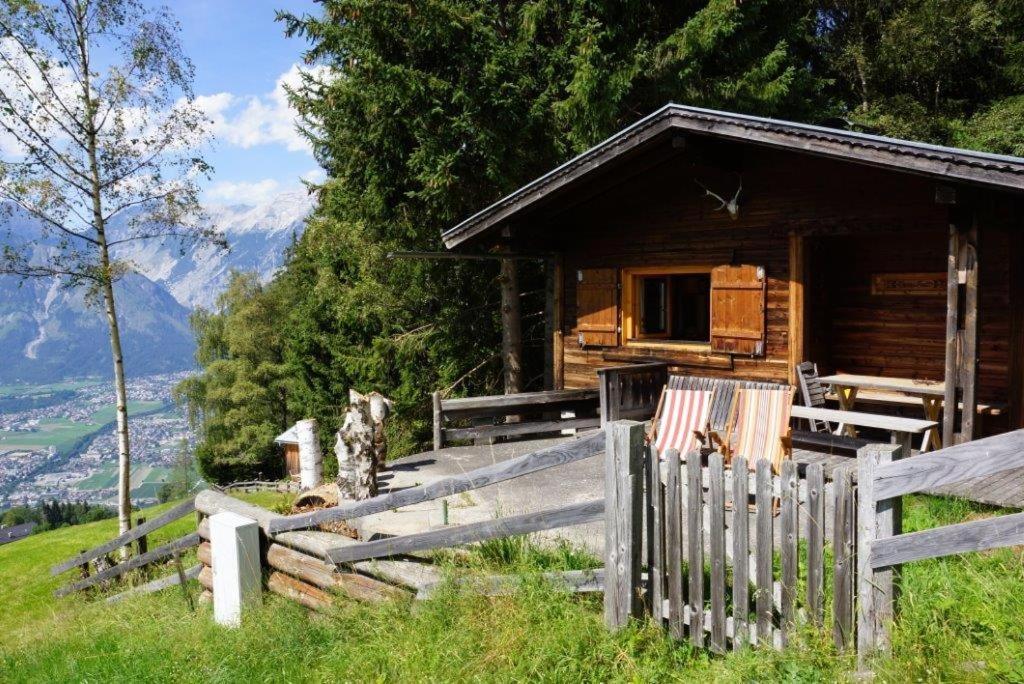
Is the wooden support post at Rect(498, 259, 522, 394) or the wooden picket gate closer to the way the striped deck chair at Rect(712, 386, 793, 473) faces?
the wooden picket gate

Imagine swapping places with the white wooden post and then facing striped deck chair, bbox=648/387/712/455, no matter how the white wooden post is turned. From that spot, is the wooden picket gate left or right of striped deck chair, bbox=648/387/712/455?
right

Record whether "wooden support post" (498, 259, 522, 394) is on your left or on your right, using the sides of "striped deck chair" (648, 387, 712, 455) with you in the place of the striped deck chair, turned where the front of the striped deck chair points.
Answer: on your right

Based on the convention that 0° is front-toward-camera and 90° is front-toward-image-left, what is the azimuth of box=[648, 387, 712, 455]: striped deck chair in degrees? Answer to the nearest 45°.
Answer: approximately 45°

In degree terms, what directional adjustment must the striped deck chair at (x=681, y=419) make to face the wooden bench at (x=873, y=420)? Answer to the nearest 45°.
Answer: approximately 135° to its left

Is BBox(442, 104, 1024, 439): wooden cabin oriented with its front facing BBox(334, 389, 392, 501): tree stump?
yes

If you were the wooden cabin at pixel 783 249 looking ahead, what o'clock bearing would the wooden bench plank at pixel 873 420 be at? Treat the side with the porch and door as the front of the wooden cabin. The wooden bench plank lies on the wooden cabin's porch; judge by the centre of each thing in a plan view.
The wooden bench plank is roughly at 10 o'clock from the wooden cabin.
